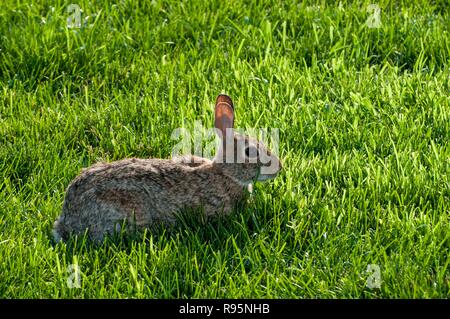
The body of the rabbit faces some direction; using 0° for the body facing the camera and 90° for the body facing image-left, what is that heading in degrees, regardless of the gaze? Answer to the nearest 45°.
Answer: approximately 270°
